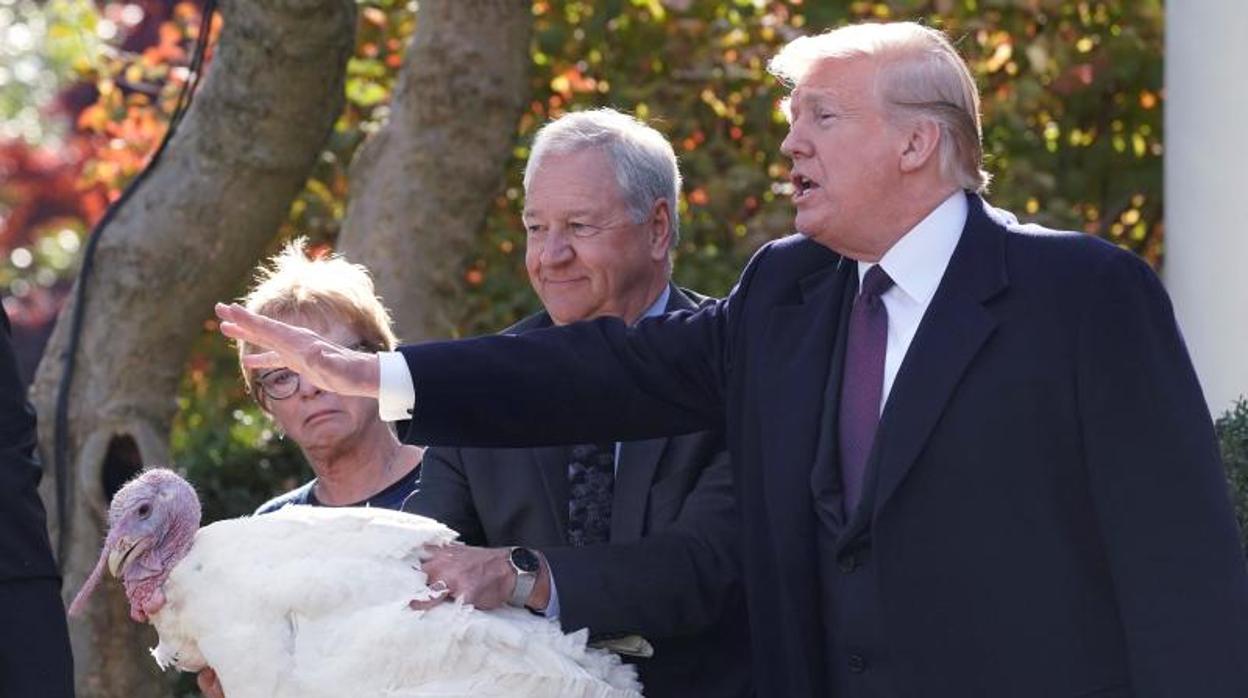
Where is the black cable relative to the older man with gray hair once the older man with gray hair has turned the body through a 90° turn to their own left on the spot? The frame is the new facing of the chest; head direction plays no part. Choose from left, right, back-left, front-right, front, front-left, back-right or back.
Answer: back

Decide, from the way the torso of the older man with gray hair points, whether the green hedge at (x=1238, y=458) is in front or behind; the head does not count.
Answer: behind

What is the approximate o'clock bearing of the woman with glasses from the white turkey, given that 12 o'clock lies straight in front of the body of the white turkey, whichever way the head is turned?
The woman with glasses is roughly at 3 o'clock from the white turkey.

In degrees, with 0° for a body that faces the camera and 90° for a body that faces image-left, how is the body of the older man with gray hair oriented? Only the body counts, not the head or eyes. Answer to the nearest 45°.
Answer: approximately 45°

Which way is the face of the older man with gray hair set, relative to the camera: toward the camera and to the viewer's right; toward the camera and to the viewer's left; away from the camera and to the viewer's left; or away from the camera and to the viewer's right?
toward the camera and to the viewer's left

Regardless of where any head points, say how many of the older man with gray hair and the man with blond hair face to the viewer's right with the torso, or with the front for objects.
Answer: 0

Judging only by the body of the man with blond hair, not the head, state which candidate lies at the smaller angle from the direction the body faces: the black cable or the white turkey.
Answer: the white turkey

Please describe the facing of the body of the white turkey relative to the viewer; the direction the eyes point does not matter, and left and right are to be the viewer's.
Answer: facing to the left of the viewer

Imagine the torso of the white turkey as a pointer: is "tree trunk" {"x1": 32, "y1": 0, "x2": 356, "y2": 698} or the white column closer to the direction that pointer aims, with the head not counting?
the tree trunk

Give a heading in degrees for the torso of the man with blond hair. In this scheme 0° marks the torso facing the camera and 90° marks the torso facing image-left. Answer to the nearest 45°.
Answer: approximately 45°

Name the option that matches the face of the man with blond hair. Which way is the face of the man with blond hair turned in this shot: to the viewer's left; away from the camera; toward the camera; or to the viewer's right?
to the viewer's left
